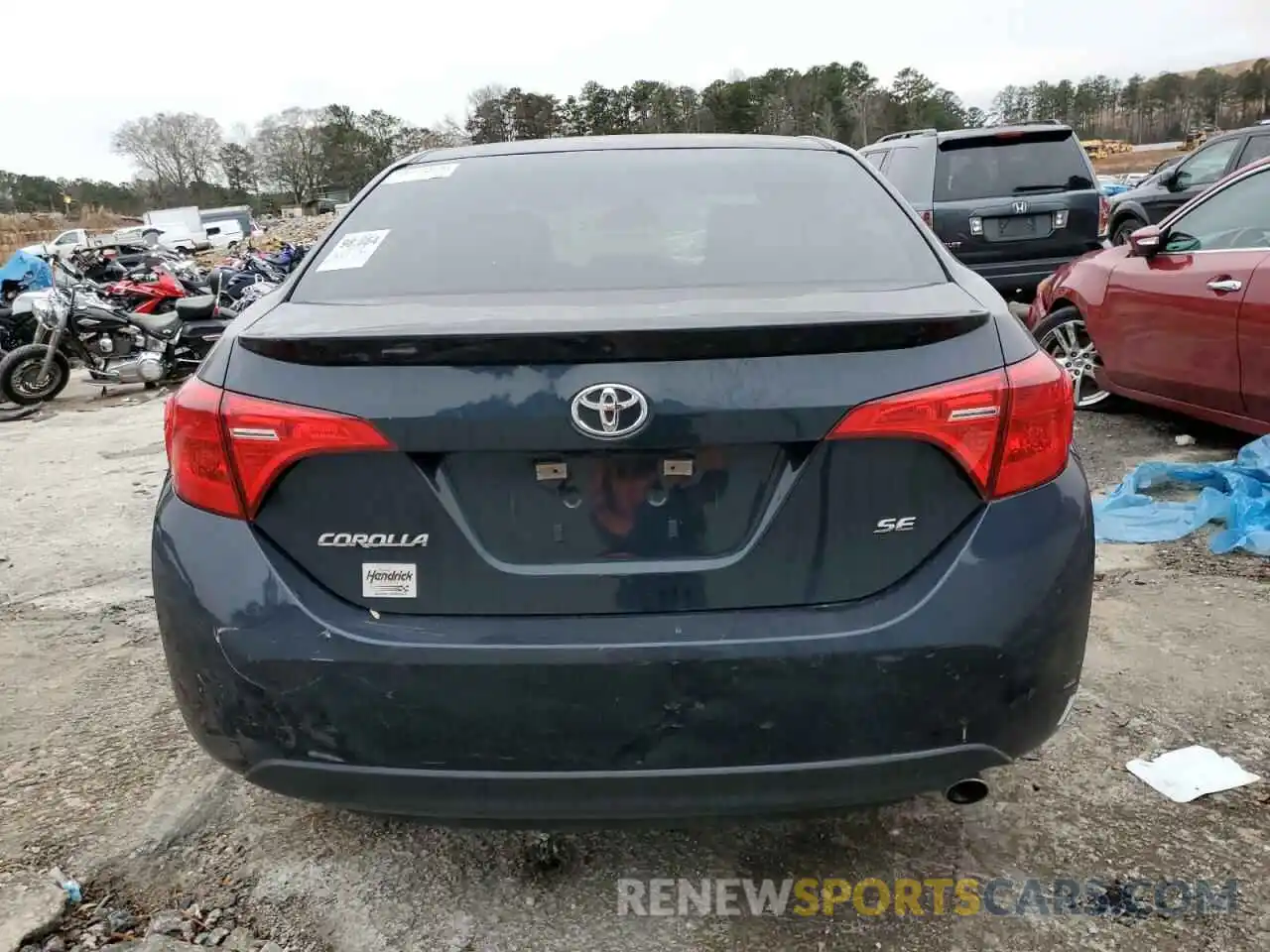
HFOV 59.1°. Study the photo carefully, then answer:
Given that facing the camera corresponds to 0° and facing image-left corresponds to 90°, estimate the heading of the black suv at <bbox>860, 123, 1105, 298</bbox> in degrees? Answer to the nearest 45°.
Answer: approximately 135°

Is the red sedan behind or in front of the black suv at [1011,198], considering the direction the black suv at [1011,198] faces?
behind

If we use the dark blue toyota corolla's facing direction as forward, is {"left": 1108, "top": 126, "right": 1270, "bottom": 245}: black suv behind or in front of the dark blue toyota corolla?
in front

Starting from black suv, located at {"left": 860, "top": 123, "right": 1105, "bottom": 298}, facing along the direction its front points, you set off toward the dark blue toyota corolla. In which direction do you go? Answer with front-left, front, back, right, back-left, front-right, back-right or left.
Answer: back-left

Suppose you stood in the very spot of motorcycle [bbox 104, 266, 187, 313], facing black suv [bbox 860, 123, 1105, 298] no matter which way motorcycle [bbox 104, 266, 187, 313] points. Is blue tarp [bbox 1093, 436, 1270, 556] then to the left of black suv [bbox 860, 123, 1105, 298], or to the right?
right

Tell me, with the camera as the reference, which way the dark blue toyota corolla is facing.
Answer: facing away from the viewer

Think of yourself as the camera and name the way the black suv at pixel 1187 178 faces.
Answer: facing away from the viewer and to the left of the viewer

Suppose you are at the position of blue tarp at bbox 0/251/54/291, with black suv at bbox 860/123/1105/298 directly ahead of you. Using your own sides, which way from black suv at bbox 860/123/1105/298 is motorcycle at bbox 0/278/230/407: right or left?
right

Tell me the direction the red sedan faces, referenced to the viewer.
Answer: facing away from the viewer and to the left of the viewer

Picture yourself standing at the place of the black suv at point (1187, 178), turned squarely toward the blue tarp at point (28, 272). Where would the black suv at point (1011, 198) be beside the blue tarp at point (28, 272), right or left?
left

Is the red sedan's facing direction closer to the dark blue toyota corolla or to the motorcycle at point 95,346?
the motorcycle

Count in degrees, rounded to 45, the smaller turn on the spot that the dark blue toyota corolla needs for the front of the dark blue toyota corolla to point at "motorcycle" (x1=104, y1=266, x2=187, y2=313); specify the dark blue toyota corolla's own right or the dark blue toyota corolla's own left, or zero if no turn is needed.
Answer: approximately 45° to the dark blue toyota corolla's own left

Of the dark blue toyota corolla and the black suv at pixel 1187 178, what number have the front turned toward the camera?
0
